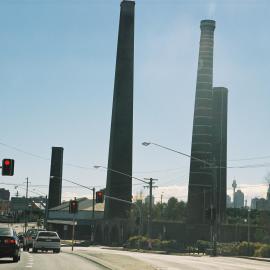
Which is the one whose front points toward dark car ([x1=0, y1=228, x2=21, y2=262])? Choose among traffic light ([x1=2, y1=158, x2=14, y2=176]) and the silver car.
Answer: the traffic light

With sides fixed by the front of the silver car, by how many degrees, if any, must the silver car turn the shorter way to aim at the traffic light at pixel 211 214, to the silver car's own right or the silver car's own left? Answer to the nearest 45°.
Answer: approximately 90° to the silver car's own right

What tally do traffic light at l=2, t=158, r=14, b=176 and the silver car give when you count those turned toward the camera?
1

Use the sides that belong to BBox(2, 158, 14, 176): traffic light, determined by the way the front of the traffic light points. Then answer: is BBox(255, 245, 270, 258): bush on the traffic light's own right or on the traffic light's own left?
on the traffic light's own left

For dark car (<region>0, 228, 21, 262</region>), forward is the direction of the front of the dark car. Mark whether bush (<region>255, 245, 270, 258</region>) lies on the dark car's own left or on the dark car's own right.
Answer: on the dark car's own right

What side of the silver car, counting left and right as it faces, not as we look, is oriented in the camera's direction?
back

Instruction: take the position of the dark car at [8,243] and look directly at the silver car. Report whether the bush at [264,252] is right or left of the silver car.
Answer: right

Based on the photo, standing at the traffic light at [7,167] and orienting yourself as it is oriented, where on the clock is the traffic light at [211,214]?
the traffic light at [211,214] is roughly at 8 o'clock from the traffic light at [7,167].

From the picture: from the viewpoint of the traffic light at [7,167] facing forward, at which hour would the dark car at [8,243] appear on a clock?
The dark car is roughly at 12 o'clock from the traffic light.

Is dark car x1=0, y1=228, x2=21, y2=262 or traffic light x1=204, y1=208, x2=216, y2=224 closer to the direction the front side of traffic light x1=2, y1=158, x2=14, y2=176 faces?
the dark car

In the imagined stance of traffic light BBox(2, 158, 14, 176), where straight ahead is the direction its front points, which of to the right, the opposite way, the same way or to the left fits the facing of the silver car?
the opposite way

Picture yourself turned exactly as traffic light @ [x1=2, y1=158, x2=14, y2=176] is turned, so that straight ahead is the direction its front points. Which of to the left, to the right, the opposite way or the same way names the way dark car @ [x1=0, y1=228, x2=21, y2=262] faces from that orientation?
the opposite way

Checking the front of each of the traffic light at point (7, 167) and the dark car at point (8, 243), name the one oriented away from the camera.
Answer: the dark car

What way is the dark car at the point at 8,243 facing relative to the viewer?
away from the camera
